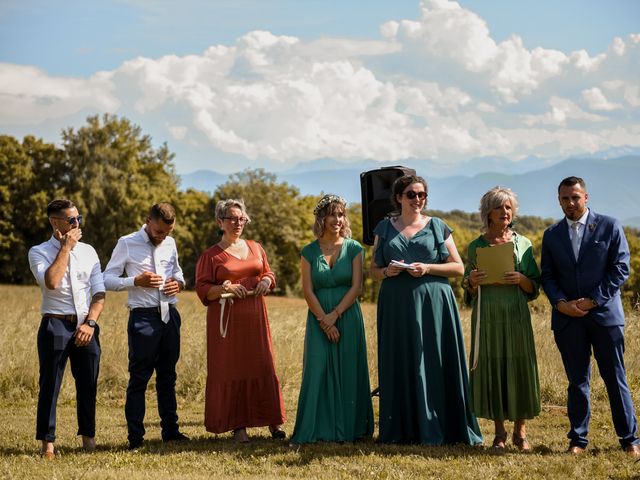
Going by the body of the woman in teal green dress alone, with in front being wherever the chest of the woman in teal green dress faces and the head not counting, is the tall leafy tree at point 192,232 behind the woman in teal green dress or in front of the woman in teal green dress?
behind

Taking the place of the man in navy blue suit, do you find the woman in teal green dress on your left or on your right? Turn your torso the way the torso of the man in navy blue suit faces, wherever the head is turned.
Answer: on your right

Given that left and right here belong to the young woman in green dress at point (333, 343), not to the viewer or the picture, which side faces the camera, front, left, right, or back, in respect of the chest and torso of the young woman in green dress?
front

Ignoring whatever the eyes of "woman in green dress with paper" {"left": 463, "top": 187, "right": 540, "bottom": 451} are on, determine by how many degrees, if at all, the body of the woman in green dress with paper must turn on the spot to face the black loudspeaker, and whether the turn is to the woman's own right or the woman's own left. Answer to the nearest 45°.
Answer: approximately 135° to the woman's own right

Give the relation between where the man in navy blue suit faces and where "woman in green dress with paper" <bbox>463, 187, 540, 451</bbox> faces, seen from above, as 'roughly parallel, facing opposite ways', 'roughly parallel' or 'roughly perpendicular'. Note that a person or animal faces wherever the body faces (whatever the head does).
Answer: roughly parallel

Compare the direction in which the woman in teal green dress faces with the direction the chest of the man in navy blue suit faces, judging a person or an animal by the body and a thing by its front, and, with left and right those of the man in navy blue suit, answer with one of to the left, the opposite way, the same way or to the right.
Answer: the same way

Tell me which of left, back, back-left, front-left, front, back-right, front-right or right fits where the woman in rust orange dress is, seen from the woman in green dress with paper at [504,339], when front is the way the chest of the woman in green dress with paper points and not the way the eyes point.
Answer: right

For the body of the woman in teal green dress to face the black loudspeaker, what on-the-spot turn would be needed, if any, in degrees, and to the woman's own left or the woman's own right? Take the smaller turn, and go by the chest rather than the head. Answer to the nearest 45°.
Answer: approximately 180°

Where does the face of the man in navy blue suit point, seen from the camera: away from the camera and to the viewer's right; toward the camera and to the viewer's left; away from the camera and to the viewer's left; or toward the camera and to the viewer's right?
toward the camera and to the viewer's left

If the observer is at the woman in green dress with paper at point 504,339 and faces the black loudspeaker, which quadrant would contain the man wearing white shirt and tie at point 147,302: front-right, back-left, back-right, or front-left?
front-left

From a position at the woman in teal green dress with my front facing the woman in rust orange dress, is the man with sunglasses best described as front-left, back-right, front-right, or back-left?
front-left

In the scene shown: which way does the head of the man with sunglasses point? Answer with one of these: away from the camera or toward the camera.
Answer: toward the camera

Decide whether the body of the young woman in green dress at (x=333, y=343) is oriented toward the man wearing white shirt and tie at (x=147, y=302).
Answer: no

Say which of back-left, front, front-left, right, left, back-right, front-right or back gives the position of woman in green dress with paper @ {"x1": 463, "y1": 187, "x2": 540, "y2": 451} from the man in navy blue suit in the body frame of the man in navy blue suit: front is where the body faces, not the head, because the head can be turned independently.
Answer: right

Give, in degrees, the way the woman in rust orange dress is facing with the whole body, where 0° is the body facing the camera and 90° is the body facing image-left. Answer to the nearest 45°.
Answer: approximately 315°

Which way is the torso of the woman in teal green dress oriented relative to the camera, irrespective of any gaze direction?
toward the camera

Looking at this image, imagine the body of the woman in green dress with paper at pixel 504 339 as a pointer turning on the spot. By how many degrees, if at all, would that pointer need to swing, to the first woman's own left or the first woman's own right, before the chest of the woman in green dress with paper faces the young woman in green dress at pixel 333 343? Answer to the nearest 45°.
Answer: approximately 90° to the first woman's own right

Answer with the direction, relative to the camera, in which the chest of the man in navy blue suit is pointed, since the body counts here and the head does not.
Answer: toward the camera

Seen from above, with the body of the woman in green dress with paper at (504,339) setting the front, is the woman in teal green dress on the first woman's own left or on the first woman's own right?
on the first woman's own right

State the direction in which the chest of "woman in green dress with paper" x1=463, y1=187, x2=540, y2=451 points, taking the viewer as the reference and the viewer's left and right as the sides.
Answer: facing the viewer
